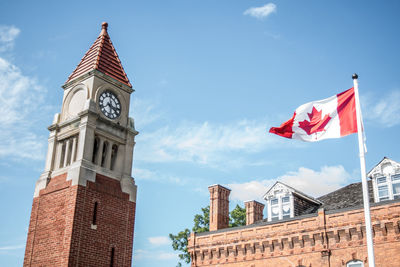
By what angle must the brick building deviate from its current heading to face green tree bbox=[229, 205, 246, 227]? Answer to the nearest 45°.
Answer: approximately 135° to its right

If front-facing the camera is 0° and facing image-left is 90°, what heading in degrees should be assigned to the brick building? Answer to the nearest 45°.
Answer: approximately 45°

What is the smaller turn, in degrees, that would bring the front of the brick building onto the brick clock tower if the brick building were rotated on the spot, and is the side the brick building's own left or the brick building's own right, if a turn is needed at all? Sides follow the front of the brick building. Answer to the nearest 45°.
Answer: approximately 45° to the brick building's own right

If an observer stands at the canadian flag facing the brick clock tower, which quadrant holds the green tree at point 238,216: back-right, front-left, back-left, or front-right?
front-right

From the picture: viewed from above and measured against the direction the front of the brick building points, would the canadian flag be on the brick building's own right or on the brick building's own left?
on the brick building's own left

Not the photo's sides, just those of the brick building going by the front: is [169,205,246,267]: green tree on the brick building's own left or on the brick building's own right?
on the brick building's own right

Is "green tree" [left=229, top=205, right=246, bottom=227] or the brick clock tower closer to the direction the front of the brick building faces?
the brick clock tower

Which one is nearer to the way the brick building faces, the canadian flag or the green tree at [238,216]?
the canadian flag
